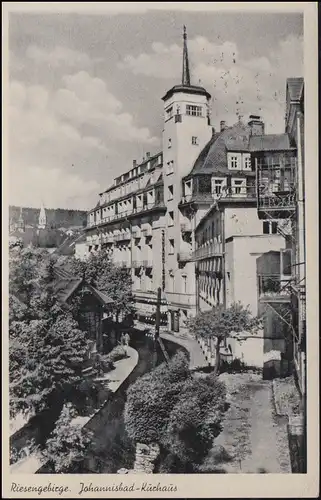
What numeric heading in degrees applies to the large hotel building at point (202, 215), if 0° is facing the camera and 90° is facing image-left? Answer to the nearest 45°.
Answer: approximately 45°

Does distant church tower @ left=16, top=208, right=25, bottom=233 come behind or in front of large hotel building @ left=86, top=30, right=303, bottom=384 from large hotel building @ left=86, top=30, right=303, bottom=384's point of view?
in front

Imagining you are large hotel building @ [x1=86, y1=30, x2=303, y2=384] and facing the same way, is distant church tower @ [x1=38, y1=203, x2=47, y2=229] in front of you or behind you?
in front

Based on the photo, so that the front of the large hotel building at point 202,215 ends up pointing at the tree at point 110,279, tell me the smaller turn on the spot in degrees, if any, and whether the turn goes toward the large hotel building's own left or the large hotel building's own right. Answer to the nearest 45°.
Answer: approximately 45° to the large hotel building's own right
